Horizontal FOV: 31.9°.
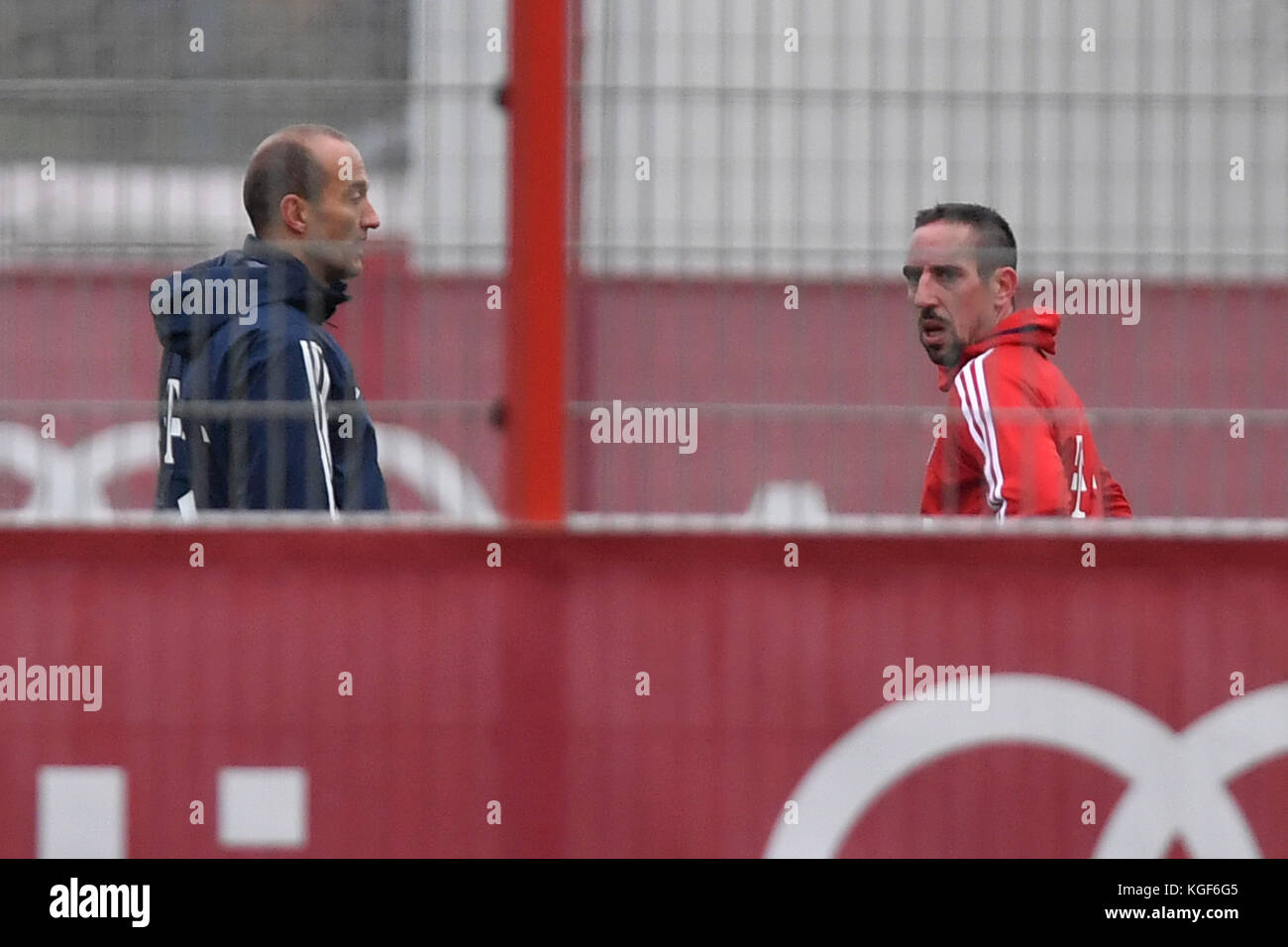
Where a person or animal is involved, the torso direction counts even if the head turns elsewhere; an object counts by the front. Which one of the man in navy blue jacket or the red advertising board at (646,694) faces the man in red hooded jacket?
the man in navy blue jacket

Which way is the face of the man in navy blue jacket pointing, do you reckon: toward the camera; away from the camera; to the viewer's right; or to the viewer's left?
to the viewer's right

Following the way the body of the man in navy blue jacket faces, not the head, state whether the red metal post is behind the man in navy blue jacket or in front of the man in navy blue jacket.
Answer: in front

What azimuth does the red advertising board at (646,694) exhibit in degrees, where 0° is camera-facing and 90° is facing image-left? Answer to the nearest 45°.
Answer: approximately 0°

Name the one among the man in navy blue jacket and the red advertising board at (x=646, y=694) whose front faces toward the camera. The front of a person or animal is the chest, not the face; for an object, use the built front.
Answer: the red advertising board

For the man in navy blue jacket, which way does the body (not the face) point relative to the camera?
to the viewer's right

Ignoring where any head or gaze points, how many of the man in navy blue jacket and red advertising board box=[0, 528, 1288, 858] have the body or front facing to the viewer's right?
1

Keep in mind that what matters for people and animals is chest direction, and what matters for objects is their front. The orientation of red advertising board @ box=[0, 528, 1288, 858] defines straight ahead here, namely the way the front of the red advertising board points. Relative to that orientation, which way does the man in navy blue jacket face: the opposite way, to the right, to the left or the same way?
to the left

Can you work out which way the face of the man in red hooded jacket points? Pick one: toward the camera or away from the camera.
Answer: toward the camera
